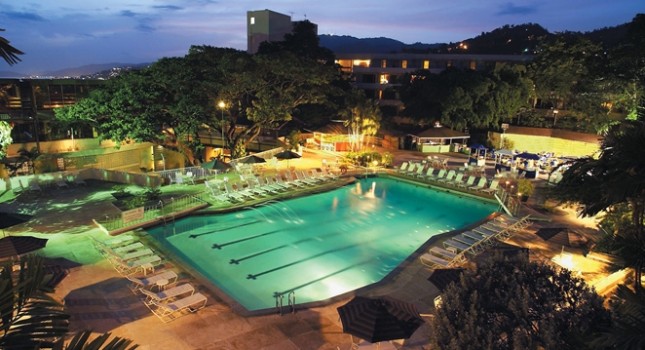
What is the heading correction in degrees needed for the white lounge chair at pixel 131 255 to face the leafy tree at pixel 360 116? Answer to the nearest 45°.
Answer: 0° — it already faces it

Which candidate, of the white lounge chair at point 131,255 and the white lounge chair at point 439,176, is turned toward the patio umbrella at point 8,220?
the white lounge chair at point 439,176

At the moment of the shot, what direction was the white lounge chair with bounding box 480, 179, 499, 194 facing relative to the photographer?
facing the viewer and to the left of the viewer

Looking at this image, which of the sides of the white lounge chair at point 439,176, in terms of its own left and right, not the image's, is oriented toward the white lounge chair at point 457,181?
left

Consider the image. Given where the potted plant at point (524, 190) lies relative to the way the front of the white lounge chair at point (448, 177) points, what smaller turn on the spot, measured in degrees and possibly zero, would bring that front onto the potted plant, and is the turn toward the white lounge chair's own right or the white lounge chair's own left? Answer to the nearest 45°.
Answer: approximately 90° to the white lounge chair's own left

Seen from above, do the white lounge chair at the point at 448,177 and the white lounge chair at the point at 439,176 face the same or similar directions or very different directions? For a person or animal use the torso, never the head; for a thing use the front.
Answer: same or similar directions

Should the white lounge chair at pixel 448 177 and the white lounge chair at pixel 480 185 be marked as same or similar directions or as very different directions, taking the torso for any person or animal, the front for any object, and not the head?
same or similar directions

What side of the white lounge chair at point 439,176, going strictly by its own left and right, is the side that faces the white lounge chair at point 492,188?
left

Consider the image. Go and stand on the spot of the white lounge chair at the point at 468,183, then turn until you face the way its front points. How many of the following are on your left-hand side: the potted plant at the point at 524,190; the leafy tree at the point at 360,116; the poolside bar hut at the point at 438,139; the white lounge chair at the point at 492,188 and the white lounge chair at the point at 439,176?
2

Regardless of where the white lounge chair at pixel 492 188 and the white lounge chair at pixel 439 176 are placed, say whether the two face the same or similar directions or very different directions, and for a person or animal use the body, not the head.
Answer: same or similar directions

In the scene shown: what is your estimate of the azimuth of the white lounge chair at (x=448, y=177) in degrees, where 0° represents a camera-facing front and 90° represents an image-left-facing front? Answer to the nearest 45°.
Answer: approximately 45°

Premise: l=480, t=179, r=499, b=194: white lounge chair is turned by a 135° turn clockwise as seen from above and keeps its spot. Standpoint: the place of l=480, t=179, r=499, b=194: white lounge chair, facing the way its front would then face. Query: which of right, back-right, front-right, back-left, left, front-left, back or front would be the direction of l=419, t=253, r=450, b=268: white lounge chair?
back

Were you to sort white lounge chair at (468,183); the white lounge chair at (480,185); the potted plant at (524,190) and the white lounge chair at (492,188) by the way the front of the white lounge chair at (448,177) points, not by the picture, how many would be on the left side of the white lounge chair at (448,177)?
4

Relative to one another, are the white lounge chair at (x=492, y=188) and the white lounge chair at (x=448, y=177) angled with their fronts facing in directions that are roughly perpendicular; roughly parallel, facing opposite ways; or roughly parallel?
roughly parallel

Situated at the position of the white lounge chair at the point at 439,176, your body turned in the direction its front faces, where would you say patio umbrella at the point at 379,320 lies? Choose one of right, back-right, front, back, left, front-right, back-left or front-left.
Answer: front-left

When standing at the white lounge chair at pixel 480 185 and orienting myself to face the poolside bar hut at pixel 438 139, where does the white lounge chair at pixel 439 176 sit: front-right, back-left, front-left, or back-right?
front-left

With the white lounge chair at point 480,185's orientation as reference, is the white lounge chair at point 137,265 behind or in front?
in front

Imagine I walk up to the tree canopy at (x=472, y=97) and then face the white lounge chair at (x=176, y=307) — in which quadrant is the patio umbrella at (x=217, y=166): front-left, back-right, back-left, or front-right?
front-right

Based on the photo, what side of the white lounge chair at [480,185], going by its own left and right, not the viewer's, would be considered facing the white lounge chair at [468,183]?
right
